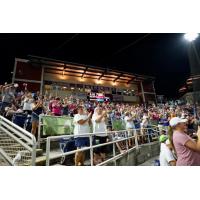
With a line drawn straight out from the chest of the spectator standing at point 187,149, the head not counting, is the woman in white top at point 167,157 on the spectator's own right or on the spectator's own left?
on the spectator's own left

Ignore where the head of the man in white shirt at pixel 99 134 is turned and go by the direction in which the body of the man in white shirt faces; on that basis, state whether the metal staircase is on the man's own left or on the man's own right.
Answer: on the man's own right

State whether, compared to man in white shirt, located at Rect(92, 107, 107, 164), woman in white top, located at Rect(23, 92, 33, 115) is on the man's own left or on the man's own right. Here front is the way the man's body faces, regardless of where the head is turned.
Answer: on the man's own right

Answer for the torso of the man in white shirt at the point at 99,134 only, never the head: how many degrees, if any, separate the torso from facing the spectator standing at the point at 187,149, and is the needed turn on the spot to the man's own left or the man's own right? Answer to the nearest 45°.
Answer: approximately 45° to the man's own left

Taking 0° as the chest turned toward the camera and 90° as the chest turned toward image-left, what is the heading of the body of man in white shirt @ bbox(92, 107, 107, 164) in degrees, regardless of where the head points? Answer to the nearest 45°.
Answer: approximately 0°

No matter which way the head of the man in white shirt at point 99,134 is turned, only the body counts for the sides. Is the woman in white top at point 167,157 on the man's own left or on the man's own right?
on the man's own left

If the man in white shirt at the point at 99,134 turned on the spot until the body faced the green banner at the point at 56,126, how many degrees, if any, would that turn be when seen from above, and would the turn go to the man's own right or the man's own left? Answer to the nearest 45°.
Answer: approximately 135° to the man's own right
